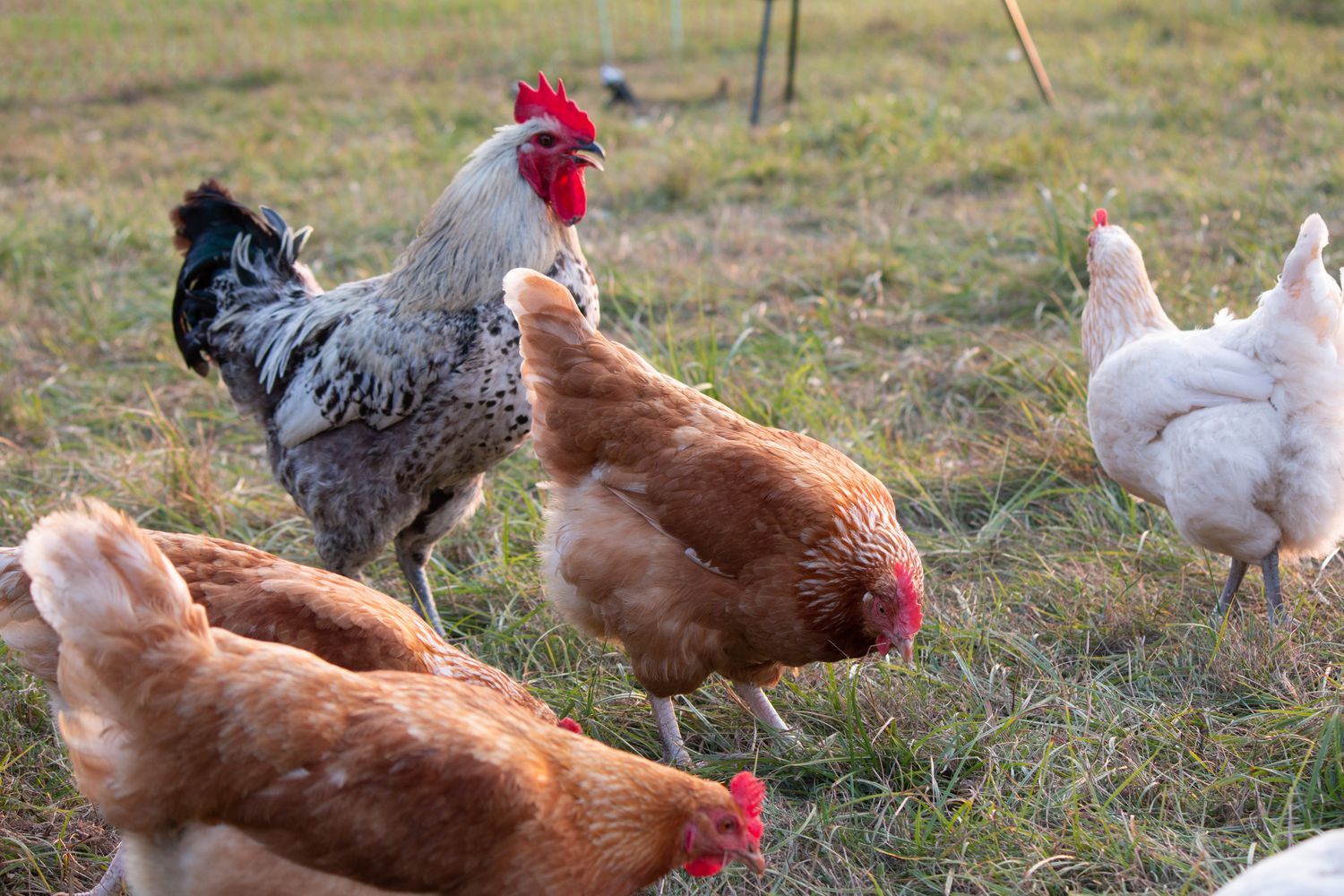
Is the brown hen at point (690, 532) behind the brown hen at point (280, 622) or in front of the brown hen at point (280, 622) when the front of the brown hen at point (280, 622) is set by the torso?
in front

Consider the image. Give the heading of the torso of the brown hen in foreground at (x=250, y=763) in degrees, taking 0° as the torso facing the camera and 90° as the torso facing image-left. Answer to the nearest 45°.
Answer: approximately 270°

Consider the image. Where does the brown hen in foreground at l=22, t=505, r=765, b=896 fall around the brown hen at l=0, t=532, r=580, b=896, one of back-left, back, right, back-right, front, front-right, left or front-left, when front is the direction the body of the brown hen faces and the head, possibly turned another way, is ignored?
right

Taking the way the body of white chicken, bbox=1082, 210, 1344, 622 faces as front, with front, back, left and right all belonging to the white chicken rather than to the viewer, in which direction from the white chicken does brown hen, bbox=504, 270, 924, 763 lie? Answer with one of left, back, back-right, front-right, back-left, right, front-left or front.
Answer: left

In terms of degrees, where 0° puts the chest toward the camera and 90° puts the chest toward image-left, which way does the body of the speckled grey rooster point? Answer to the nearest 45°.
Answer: approximately 270°

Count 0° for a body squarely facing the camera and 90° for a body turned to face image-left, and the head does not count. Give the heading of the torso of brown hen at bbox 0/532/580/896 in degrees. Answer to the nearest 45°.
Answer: approximately 270°

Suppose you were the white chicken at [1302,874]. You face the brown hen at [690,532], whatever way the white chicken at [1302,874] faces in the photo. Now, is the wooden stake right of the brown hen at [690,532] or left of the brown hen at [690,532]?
right

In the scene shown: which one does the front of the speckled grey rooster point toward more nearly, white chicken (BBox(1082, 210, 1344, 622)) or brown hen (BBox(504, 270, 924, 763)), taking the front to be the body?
the white chicken

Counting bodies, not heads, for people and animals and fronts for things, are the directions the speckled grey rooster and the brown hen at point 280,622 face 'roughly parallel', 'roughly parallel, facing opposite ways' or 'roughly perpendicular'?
roughly parallel

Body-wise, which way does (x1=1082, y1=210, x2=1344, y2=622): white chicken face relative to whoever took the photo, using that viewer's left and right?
facing away from the viewer and to the left of the viewer

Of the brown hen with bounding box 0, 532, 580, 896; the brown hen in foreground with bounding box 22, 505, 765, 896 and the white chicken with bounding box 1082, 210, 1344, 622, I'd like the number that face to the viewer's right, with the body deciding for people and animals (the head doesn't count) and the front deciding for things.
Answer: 2
